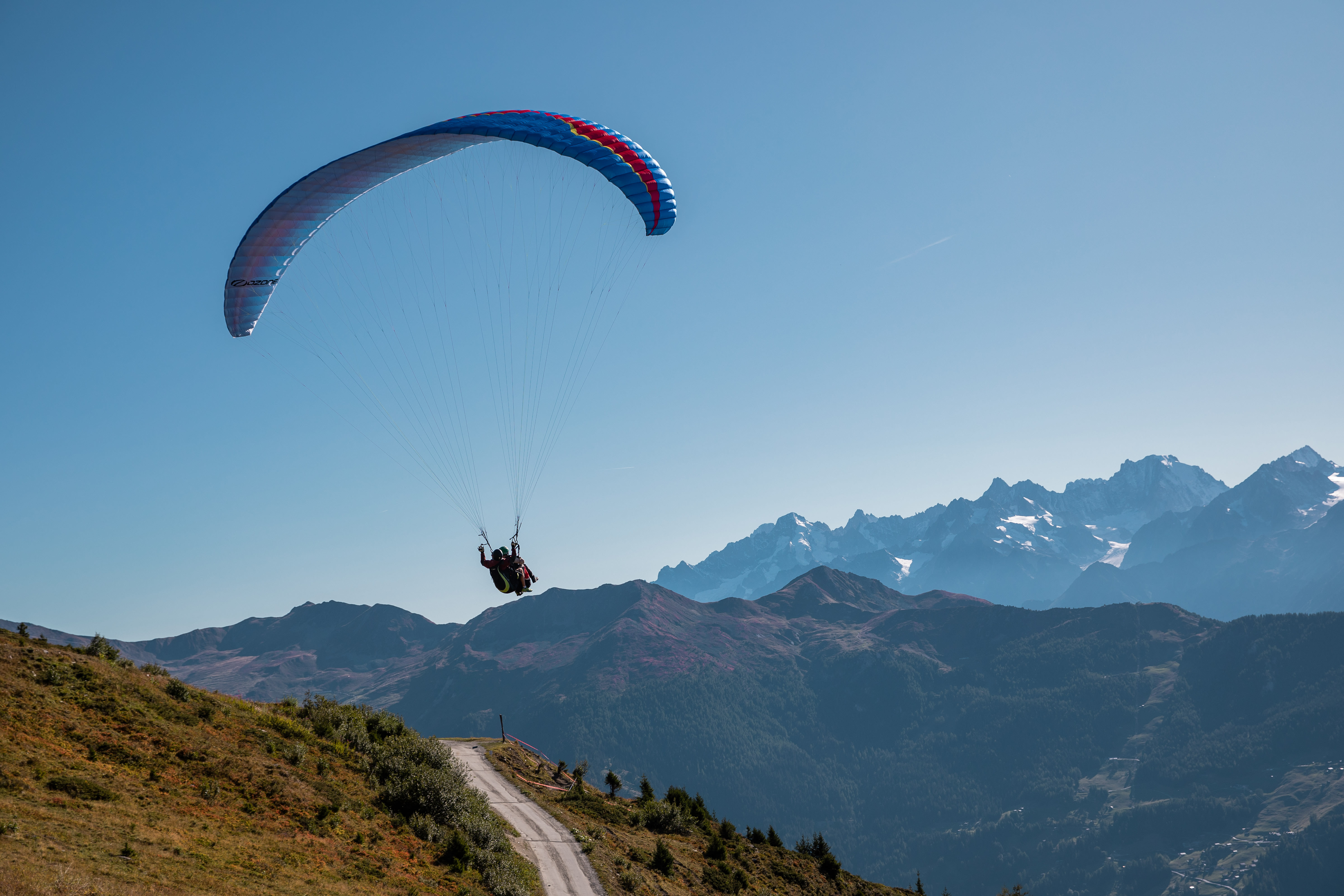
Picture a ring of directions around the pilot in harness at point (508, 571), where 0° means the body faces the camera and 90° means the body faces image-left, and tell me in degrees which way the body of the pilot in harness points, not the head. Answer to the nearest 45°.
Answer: approximately 225°

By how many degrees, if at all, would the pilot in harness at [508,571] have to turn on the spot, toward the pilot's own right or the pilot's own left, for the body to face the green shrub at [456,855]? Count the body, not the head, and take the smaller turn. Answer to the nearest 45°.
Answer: approximately 135° to the pilot's own right
